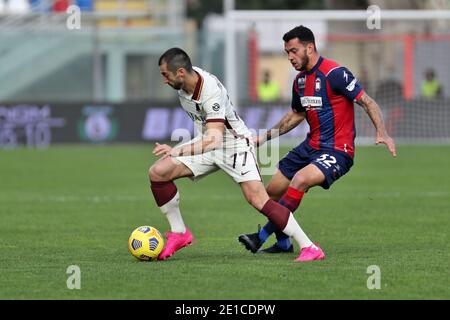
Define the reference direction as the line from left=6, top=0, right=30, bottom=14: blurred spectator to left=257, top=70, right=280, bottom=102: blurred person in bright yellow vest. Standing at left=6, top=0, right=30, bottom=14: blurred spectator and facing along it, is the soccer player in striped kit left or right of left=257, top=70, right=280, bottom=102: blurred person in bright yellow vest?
right

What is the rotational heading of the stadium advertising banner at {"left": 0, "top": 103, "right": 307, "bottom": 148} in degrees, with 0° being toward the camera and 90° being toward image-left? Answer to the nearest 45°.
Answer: approximately 0°

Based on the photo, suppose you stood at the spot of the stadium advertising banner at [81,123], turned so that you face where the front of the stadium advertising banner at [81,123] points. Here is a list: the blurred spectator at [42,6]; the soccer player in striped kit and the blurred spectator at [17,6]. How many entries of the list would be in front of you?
1

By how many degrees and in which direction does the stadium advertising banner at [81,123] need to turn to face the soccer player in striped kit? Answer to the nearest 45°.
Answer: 0° — it already faces them
